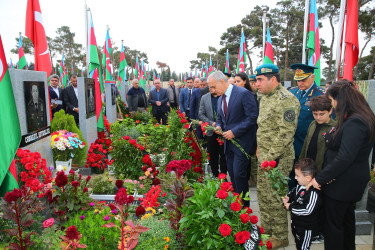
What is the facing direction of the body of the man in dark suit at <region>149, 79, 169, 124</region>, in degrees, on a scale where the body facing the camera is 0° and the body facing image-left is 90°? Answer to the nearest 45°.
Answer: approximately 0°

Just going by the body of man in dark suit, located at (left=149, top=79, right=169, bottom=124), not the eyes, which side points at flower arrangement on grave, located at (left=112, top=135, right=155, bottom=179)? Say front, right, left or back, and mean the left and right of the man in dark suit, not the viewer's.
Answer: front

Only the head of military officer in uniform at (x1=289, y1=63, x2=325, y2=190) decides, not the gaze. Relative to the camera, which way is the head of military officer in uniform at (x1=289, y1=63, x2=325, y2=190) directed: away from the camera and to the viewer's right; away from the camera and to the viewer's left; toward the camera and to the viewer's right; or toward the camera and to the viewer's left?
toward the camera and to the viewer's left

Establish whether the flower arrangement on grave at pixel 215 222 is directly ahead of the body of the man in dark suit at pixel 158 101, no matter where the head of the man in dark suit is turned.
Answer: yes

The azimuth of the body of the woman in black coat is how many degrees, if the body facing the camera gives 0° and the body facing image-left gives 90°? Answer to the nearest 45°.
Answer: approximately 90°

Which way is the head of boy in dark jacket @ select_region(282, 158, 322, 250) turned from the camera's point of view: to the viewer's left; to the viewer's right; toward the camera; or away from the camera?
to the viewer's left

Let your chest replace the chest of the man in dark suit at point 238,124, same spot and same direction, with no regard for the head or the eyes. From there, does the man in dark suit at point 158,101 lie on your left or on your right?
on your right

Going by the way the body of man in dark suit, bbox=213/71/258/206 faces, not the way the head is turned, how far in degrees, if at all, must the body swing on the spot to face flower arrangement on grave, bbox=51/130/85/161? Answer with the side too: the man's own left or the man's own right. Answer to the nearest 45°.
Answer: approximately 45° to the man's own right

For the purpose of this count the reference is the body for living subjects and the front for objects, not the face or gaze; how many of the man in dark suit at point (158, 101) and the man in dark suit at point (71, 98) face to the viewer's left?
0

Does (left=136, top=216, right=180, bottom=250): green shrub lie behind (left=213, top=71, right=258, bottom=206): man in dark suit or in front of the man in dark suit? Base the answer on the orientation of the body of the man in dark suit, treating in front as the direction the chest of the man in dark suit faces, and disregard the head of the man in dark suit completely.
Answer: in front

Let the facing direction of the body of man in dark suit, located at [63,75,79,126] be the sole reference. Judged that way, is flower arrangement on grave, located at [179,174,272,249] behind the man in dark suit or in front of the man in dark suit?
in front

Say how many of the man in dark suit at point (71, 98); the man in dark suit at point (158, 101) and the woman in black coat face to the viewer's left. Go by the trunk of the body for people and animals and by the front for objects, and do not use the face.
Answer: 1

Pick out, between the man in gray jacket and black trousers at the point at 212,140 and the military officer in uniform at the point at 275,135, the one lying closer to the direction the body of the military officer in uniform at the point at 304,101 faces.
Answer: the military officer in uniform
